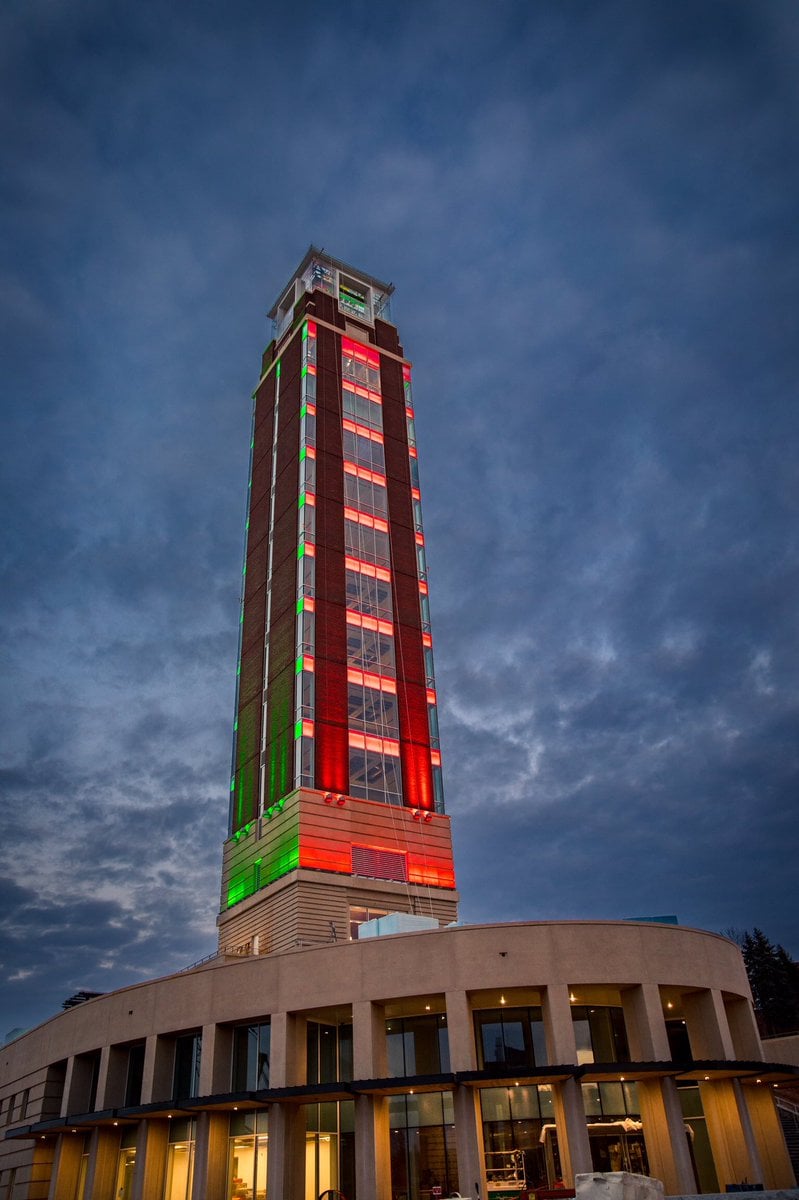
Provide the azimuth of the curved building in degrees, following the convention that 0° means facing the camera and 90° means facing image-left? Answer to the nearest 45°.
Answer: approximately 0°

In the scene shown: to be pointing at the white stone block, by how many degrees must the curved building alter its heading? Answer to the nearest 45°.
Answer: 0° — it already faces it
